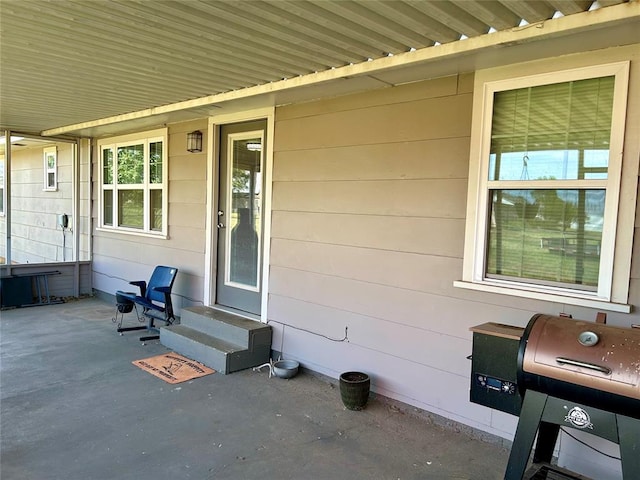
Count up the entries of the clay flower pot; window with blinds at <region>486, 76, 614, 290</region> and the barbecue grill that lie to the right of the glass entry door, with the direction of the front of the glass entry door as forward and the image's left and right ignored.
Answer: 0

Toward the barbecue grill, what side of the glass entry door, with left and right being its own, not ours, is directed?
left

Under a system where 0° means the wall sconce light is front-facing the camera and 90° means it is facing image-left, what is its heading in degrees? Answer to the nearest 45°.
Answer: approximately 45°

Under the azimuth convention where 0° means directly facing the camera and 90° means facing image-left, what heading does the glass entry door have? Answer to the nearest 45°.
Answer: approximately 45°

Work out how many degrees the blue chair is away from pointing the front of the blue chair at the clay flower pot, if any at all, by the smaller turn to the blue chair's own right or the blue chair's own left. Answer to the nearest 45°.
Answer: approximately 90° to the blue chair's own left

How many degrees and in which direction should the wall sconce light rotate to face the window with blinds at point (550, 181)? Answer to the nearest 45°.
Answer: approximately 90° to its left

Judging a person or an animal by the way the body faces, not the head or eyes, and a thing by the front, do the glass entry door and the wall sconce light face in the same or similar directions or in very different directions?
same or similar directions

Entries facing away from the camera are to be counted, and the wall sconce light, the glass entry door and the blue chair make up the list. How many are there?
0

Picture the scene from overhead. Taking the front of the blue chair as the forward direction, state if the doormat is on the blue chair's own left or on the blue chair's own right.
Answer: on the blue chair's own left
